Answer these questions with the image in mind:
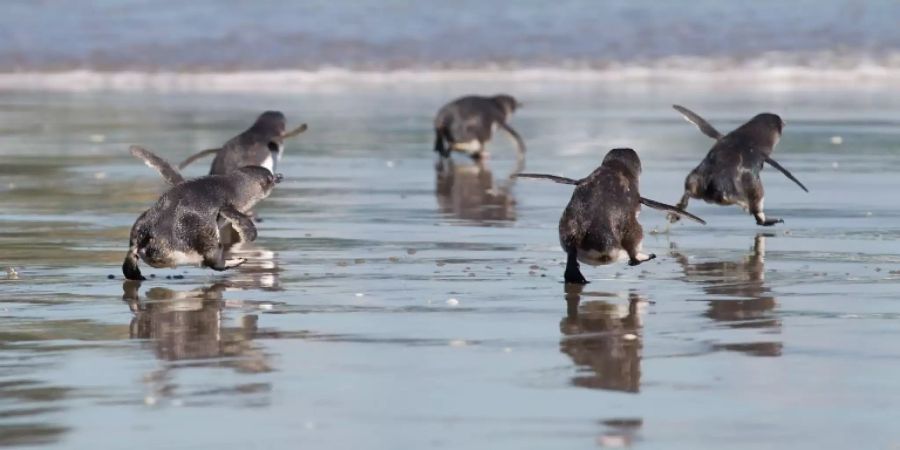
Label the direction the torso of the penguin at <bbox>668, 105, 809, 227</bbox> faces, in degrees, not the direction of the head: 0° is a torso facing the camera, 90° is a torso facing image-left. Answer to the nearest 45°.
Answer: approximately 225°

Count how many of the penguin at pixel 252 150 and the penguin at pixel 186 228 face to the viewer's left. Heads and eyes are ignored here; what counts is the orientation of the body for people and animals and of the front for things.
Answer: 0

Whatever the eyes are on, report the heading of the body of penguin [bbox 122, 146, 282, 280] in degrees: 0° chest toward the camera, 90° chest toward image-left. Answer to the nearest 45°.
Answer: approximately 225°

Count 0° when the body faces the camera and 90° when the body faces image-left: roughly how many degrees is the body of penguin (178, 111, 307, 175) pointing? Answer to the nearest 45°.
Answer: approximately 225°

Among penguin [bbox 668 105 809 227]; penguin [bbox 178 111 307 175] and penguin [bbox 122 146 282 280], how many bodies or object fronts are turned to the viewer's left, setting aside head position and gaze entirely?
0

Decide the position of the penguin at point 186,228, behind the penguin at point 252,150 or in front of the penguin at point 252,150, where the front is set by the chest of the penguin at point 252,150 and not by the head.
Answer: behind

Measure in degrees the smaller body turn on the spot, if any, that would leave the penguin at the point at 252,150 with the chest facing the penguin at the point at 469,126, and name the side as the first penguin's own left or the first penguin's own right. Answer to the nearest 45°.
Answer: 0° — it already faces it

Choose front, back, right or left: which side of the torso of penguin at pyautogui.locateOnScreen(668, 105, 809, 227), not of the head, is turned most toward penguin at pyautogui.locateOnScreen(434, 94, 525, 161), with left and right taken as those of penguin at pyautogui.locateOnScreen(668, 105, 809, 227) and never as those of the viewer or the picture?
left

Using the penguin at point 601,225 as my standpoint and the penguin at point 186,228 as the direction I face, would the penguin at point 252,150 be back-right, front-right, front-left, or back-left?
front-right

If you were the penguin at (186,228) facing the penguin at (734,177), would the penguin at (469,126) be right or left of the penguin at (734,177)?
left

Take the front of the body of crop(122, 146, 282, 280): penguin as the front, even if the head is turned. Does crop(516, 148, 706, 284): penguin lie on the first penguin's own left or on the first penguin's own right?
on the first penguin's own right
